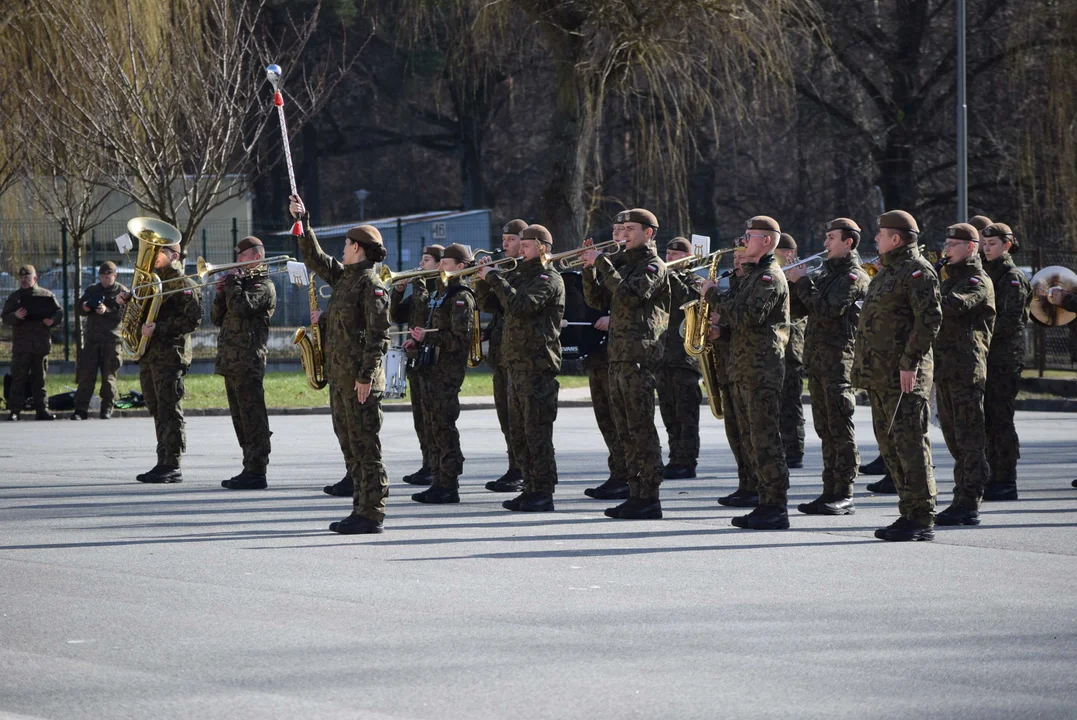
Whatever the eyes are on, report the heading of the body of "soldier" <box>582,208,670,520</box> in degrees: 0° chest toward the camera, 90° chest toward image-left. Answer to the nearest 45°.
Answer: approximately 90°

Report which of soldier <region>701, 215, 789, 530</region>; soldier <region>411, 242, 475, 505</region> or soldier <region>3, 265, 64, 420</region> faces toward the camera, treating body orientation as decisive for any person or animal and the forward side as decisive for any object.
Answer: soldier <region>3, 265, 64, 420</region>

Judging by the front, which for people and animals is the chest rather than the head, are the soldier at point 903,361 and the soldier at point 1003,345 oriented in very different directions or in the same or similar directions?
same or similar directions

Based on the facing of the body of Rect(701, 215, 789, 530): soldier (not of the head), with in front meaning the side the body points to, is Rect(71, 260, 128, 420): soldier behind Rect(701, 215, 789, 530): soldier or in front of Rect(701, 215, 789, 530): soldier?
in front

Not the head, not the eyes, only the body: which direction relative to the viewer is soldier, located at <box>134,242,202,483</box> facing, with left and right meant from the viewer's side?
facing to the left of the viewer

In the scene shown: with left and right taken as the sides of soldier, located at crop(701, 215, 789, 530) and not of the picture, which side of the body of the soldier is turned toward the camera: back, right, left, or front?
left

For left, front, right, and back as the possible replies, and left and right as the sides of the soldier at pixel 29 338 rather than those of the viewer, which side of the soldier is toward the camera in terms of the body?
front

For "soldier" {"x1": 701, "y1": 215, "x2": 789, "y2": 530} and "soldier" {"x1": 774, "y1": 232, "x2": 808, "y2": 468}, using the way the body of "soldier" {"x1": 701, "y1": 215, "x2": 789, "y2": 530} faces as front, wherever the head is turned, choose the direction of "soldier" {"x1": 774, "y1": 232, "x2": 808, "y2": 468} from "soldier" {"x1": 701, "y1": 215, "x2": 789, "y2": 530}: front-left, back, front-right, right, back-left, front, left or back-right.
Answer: right

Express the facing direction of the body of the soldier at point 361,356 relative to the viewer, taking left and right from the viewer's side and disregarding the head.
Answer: facing to the left of the viewer

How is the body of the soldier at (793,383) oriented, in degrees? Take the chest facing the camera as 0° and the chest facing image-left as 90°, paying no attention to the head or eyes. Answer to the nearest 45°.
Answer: approximately 90°

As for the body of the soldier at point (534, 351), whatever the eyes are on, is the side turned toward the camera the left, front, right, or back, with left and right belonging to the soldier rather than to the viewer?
left

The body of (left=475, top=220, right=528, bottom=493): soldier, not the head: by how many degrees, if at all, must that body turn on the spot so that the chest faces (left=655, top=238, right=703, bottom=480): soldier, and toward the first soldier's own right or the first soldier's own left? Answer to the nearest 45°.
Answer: approximately 135° to the first soldier's own right

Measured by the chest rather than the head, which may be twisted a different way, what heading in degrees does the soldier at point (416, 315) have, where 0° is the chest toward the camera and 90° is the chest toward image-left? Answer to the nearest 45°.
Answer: approximately 90°

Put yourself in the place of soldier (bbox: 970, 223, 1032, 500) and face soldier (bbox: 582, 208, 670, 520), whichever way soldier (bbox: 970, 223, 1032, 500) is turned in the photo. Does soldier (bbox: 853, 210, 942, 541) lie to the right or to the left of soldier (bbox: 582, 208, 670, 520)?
left

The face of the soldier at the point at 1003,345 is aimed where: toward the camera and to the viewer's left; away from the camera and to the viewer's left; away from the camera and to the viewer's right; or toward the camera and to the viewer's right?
toward the camera and to the viewer's left

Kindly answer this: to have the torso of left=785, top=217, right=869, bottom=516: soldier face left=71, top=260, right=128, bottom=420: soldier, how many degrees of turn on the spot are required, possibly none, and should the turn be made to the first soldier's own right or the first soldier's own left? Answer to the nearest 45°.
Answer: approximately 45° to the first soldier's own right
